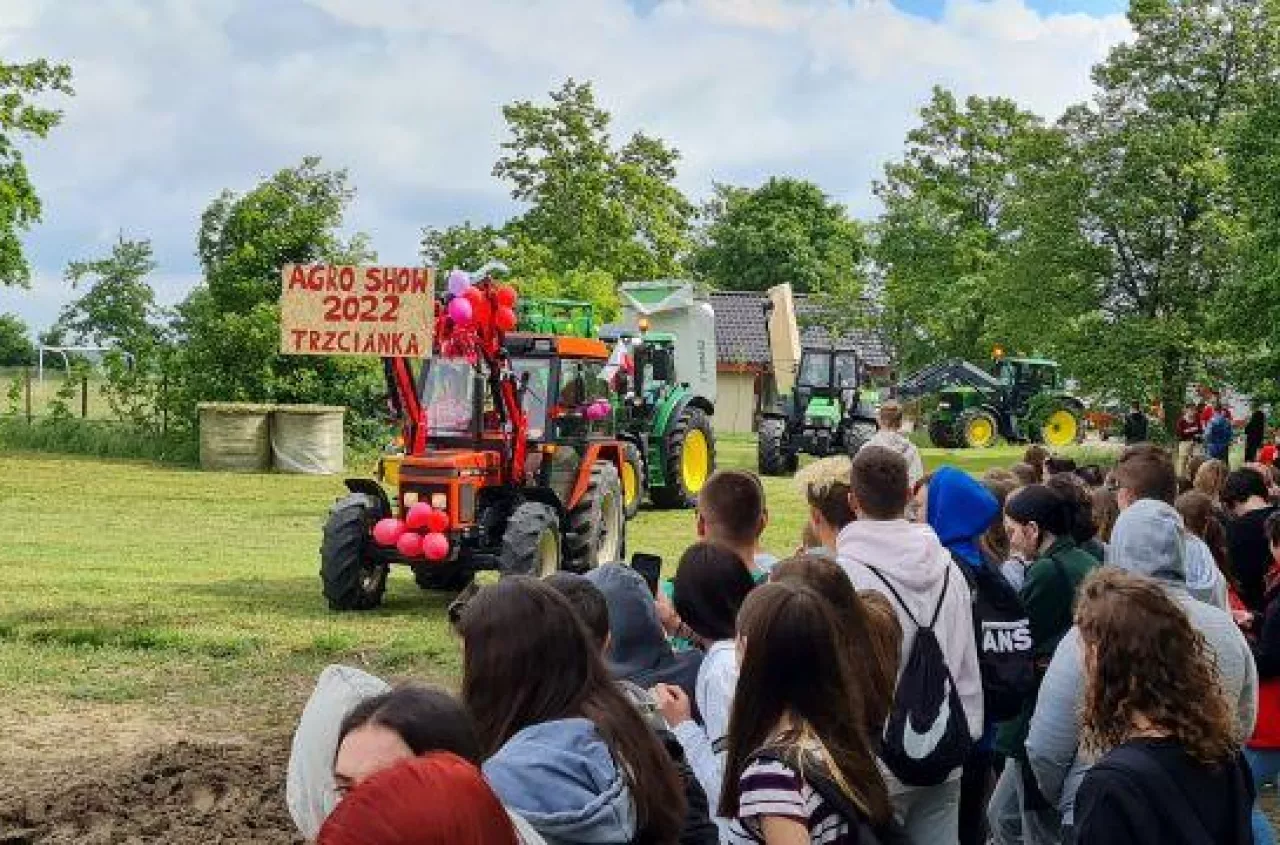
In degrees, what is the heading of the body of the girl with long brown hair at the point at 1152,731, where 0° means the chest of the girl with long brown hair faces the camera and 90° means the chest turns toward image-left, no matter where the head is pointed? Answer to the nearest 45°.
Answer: approximately 135°

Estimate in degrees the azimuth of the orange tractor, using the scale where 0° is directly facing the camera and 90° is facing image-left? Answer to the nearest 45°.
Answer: approximately 45°

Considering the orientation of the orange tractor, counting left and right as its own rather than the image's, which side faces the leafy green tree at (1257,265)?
back

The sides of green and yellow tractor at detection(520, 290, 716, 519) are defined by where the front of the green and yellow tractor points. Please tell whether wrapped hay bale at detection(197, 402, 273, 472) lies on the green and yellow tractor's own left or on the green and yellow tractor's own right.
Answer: on the green and yellow tractor's own right

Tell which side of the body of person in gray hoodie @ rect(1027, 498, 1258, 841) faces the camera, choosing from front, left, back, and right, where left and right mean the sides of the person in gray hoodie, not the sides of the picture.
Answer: back

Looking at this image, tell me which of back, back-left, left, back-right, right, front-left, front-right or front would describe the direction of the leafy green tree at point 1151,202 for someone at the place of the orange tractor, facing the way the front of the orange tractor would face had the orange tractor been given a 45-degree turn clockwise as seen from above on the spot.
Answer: back-right
